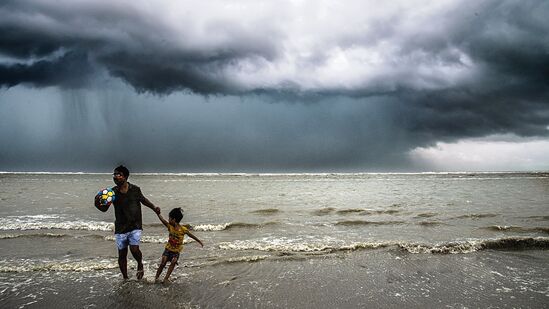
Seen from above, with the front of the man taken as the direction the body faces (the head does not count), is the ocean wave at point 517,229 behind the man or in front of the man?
behind

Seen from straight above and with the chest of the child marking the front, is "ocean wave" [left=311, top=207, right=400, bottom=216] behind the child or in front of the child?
behind

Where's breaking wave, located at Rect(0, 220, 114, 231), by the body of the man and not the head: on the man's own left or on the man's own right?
on the man's own right

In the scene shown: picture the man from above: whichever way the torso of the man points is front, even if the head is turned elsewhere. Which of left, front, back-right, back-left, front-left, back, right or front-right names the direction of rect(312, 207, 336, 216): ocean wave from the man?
back

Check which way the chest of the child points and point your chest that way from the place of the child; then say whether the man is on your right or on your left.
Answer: on your right

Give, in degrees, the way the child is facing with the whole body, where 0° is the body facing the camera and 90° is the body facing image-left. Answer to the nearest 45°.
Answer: approximately 45°

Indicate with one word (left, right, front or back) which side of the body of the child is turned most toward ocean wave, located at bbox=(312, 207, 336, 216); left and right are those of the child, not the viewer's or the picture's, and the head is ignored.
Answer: back

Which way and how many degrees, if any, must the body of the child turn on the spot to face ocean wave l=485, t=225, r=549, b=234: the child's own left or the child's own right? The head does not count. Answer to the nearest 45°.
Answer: approximately 135° to the child's own left

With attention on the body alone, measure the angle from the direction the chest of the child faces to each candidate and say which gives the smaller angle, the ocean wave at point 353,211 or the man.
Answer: the man
